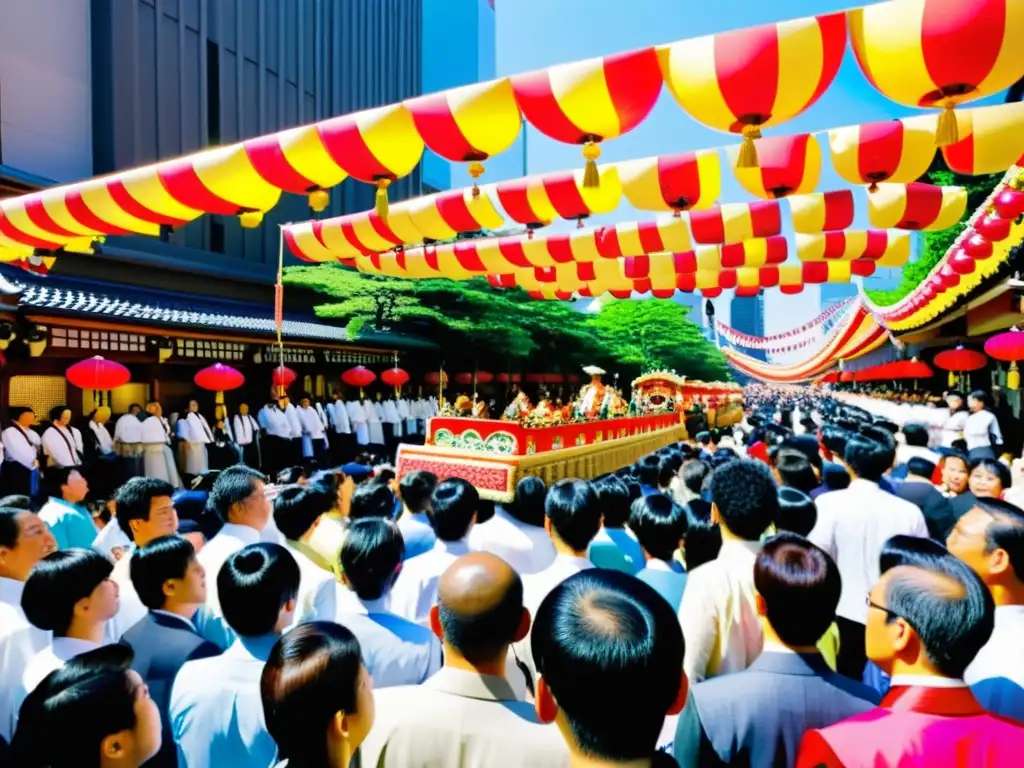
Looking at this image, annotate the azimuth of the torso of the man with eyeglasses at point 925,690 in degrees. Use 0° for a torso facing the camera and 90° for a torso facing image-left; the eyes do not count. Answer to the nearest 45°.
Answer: approximately 135°

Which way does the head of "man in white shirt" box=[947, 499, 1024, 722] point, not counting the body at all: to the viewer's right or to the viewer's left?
to the viewer's left

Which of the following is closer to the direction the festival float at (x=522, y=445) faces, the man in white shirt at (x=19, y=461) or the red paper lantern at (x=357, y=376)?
the man in white shirt

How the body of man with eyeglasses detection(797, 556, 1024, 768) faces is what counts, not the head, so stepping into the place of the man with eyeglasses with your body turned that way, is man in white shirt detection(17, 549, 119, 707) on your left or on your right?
on your left

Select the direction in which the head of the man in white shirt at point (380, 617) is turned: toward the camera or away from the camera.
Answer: away from the camera
